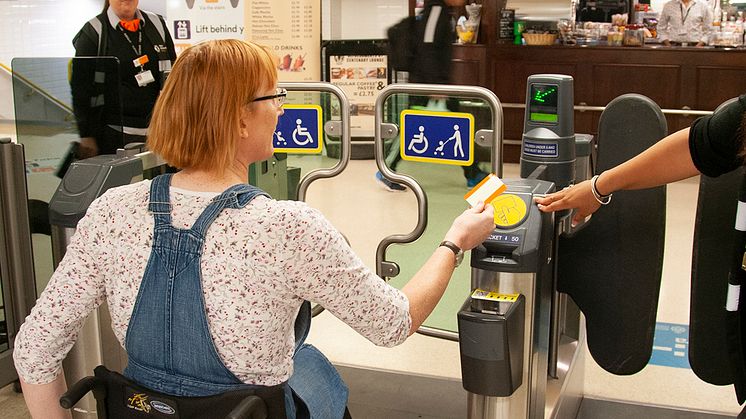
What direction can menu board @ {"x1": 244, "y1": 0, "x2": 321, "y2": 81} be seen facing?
toward the camera

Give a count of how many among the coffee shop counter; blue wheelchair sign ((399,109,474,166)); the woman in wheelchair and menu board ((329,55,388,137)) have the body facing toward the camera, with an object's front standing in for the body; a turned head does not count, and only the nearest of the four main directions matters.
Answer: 3

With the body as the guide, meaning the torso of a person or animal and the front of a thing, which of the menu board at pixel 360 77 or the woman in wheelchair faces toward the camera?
the menu board

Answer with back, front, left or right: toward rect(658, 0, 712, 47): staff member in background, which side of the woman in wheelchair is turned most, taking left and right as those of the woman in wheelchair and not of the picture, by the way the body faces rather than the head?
front

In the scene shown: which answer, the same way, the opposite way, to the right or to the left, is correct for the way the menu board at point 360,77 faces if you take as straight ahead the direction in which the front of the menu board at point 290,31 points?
the same way

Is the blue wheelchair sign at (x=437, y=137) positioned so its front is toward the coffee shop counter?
no

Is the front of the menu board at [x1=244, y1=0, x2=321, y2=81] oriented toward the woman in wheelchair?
yes

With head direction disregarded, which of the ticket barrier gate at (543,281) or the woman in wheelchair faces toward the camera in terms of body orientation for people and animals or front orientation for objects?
the ticket barrier gate

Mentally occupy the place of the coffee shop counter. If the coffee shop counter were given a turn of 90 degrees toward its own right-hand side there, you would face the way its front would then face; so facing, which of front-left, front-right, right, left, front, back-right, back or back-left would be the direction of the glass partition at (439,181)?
left

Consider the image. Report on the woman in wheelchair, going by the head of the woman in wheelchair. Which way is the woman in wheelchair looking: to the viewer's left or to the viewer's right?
to the viewer's right

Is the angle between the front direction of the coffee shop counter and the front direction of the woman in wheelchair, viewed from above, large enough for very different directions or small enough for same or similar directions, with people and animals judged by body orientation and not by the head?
very different directions

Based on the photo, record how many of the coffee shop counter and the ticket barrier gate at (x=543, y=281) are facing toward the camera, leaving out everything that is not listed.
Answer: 2

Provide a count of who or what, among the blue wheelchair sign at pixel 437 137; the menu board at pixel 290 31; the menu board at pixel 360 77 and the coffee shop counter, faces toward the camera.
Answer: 4

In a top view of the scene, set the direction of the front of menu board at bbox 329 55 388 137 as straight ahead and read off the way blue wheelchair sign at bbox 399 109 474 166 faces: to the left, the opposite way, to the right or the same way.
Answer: the same way

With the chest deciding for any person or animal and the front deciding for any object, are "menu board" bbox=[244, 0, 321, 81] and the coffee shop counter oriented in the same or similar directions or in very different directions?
same or similar directions

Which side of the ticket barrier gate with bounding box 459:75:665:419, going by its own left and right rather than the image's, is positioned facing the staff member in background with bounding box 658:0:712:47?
back

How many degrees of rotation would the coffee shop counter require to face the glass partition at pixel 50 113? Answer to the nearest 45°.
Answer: approximately 45° to its right

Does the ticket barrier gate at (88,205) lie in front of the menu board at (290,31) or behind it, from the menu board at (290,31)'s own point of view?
in front

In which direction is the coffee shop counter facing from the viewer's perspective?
toward the camera

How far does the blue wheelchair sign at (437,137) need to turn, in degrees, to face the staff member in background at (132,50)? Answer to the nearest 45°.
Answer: approximately 135° to its right
